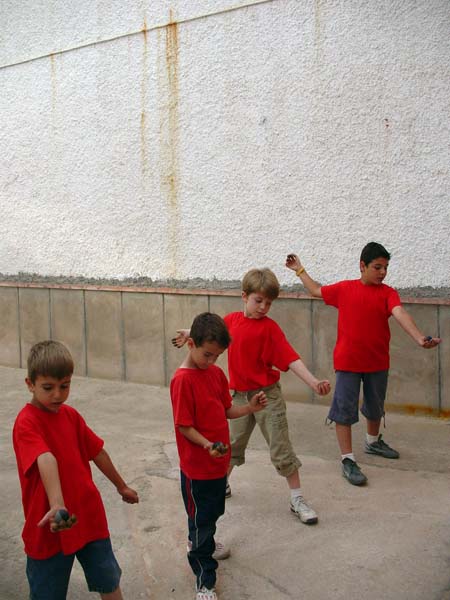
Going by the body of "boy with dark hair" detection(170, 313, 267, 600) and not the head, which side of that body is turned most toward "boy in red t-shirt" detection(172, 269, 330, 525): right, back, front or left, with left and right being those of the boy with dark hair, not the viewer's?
left

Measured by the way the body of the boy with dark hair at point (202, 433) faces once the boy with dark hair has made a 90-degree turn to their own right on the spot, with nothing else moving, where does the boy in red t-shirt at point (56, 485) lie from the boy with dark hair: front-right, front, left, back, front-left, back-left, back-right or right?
front

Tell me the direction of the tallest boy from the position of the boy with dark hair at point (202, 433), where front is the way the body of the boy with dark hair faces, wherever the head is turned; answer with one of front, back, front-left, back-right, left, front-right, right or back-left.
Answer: left

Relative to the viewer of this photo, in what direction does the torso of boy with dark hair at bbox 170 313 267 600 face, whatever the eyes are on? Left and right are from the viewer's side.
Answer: facing the viewer and to the right of the viewer

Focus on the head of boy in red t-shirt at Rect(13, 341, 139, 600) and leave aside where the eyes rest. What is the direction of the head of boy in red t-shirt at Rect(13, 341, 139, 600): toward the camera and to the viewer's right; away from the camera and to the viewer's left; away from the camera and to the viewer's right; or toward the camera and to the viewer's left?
toward the camera and to the viewer's right
